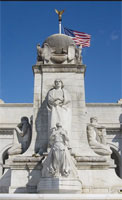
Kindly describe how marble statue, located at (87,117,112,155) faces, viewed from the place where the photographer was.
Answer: facing to the right of the viewer

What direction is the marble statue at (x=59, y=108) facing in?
toward the camera

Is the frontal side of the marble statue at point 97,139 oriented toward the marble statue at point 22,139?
no

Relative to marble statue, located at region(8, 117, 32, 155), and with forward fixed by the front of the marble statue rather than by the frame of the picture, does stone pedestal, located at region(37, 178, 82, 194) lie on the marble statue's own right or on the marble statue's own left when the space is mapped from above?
on the marble statue's own left

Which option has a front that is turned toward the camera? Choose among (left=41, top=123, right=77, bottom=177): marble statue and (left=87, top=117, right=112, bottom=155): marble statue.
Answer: (left=41, top=123, right=77, bottom=177): marble statue

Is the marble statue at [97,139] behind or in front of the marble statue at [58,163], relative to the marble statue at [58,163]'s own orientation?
behind

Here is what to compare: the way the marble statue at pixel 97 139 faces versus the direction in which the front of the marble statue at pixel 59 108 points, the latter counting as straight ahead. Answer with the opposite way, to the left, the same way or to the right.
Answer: to the left

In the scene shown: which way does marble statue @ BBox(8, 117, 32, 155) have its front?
to the viewer's left

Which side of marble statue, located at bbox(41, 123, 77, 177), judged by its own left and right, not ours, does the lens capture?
front
